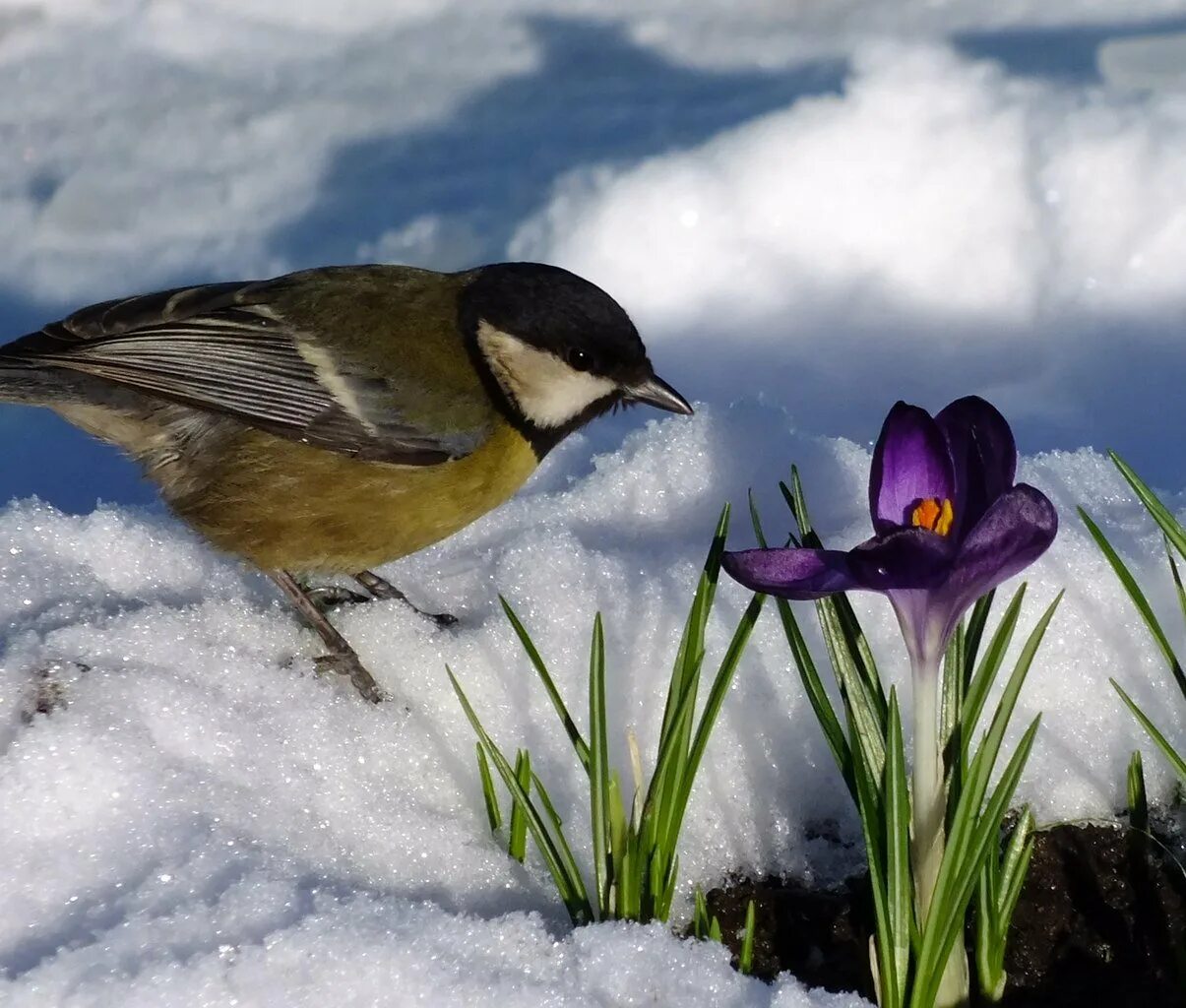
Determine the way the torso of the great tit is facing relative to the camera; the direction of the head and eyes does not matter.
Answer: to the viewer's right

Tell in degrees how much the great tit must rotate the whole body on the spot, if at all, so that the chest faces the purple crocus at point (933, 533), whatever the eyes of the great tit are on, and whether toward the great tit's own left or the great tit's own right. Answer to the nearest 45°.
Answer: approximately 45° to the great tit's own right
